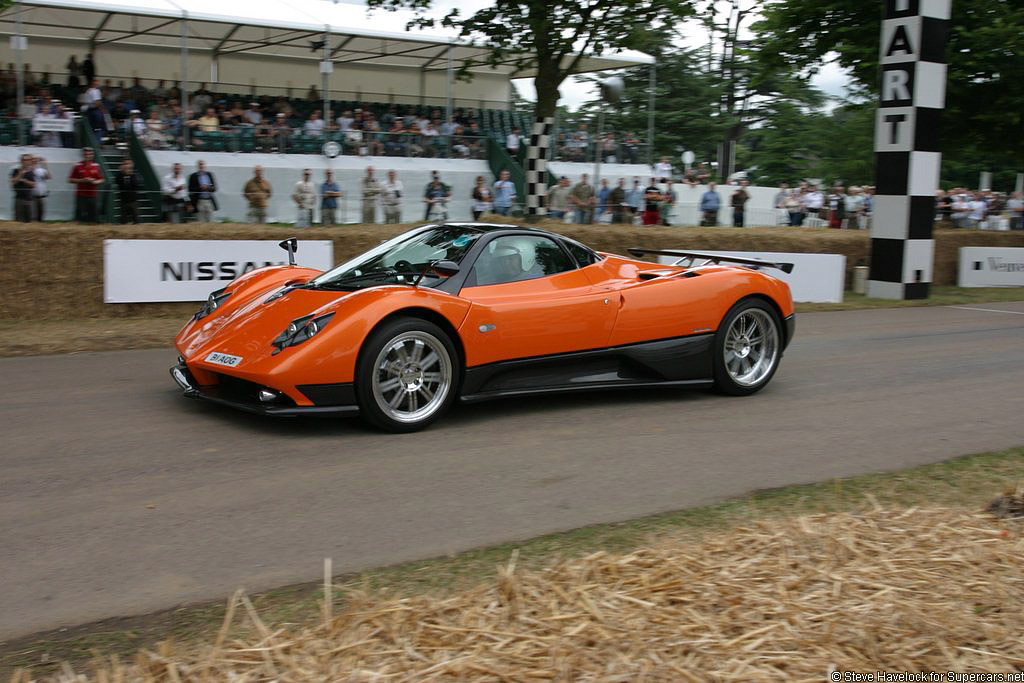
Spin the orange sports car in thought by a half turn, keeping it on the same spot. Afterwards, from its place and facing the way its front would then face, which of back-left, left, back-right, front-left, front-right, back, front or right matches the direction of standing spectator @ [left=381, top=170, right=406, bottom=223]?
front-left

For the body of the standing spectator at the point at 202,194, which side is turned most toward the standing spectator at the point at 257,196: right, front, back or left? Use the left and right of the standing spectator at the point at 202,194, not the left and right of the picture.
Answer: left

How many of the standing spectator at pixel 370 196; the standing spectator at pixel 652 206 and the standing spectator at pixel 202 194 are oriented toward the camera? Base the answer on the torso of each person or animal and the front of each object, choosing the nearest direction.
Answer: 3

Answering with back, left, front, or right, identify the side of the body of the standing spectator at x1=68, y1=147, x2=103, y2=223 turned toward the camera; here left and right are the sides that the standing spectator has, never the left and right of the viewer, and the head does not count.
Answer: front

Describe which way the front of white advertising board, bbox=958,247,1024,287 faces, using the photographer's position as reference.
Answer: facing the viewer

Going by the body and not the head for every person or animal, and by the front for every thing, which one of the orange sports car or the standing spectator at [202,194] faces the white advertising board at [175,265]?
the standing spectator

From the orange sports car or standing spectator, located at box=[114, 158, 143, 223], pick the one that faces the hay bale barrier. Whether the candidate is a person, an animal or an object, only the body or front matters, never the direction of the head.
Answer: the standing spectator

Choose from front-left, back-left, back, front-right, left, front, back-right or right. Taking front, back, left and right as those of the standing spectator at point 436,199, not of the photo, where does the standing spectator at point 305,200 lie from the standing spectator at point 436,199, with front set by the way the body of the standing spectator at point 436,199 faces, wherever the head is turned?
front-right

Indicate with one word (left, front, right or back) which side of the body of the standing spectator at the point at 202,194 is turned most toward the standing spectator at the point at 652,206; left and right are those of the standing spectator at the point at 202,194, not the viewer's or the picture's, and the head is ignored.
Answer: left

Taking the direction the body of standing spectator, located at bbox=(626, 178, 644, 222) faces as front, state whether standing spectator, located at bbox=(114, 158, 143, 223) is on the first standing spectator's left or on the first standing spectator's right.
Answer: on the first standing spectator's right

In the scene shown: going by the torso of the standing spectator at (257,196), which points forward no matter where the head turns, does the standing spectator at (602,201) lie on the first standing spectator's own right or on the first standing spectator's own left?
on the first standing spectator's own left

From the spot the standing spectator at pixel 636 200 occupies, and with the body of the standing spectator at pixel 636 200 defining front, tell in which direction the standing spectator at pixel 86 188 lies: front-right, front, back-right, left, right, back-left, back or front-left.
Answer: front-right

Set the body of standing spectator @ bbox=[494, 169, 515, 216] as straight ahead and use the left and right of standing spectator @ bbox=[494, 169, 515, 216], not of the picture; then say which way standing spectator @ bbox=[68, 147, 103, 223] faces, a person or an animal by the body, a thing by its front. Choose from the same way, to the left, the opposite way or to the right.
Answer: the same way

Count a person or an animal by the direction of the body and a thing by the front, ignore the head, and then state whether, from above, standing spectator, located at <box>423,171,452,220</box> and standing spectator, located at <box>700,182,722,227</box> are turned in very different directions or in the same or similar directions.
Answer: same or similar directions

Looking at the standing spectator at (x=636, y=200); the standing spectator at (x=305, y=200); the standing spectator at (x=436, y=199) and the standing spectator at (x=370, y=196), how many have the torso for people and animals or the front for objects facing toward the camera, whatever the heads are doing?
4

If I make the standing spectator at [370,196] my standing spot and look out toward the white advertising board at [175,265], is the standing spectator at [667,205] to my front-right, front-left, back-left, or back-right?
back-left

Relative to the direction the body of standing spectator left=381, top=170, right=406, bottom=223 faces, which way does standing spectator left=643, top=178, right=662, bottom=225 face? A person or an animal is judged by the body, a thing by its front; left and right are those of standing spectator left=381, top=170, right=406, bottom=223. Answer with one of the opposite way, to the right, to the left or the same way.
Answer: the same way

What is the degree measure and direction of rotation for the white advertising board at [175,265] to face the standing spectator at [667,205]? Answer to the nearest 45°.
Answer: approximately 135° to its left

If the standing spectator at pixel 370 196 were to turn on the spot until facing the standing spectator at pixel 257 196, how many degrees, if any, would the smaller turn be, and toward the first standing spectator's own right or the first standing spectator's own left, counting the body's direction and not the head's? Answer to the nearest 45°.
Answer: approximately 45° to the first standing spectator's own right
